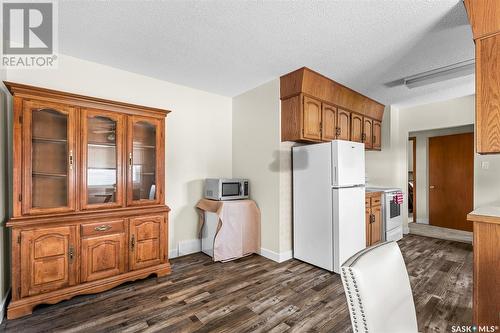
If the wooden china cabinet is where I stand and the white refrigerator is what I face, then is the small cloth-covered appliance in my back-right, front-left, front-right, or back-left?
front-left

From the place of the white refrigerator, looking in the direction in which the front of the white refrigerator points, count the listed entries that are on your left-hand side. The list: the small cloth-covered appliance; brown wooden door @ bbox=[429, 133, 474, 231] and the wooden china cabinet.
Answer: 1

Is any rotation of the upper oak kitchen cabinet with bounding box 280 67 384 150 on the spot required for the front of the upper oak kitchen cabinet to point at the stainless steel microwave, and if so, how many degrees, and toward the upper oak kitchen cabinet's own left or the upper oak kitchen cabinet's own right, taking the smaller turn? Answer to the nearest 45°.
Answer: approximately 135° to the upper oak kitchen cabinet's own right

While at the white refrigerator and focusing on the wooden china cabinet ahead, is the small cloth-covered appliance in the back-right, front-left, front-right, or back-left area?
front-right

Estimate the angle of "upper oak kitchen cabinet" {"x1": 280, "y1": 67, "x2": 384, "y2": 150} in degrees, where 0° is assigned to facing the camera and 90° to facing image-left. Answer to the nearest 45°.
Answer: approximately 315°

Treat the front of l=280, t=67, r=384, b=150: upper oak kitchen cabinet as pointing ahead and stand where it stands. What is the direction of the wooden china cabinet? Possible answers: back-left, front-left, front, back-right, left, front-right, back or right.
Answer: right

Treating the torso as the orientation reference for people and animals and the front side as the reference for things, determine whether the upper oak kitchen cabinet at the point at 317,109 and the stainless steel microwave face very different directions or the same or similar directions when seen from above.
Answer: same or similar directions

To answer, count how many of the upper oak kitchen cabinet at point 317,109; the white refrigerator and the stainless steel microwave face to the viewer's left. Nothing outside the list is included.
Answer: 0

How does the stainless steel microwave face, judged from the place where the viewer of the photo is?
facing the viewer and to the right of the viewer

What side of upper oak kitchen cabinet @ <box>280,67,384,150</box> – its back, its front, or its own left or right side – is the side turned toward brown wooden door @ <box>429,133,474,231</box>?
left

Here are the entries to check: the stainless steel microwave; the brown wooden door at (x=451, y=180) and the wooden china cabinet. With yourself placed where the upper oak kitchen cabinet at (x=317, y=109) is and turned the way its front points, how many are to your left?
1

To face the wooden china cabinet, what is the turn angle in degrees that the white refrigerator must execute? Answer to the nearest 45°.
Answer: approximately 90° to its right

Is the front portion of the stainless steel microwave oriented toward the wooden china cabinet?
no

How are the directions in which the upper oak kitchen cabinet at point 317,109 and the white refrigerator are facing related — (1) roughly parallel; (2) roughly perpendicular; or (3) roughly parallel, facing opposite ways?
roughly parallel
